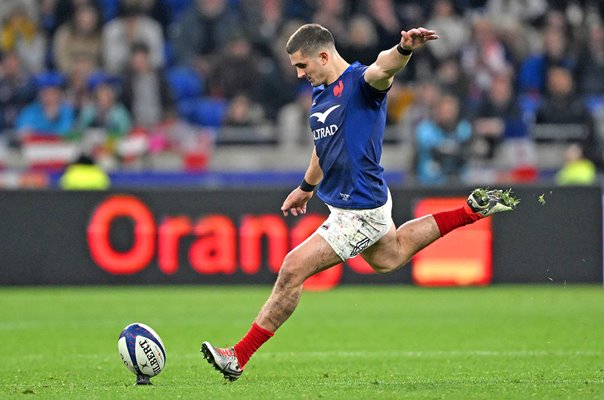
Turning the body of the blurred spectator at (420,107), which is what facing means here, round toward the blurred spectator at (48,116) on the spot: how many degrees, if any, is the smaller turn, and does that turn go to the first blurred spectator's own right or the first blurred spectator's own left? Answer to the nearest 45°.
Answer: approximately 90° to the first blurred spectator's own right

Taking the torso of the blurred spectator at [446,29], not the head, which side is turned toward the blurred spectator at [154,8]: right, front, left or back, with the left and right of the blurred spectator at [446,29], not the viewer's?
right

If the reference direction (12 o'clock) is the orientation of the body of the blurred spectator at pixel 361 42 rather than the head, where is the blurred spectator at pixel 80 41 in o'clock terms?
the blurred spectator at pixel 80 41 is roughly at 3 o'clock from the blurred spectator at pixel 361 42.
